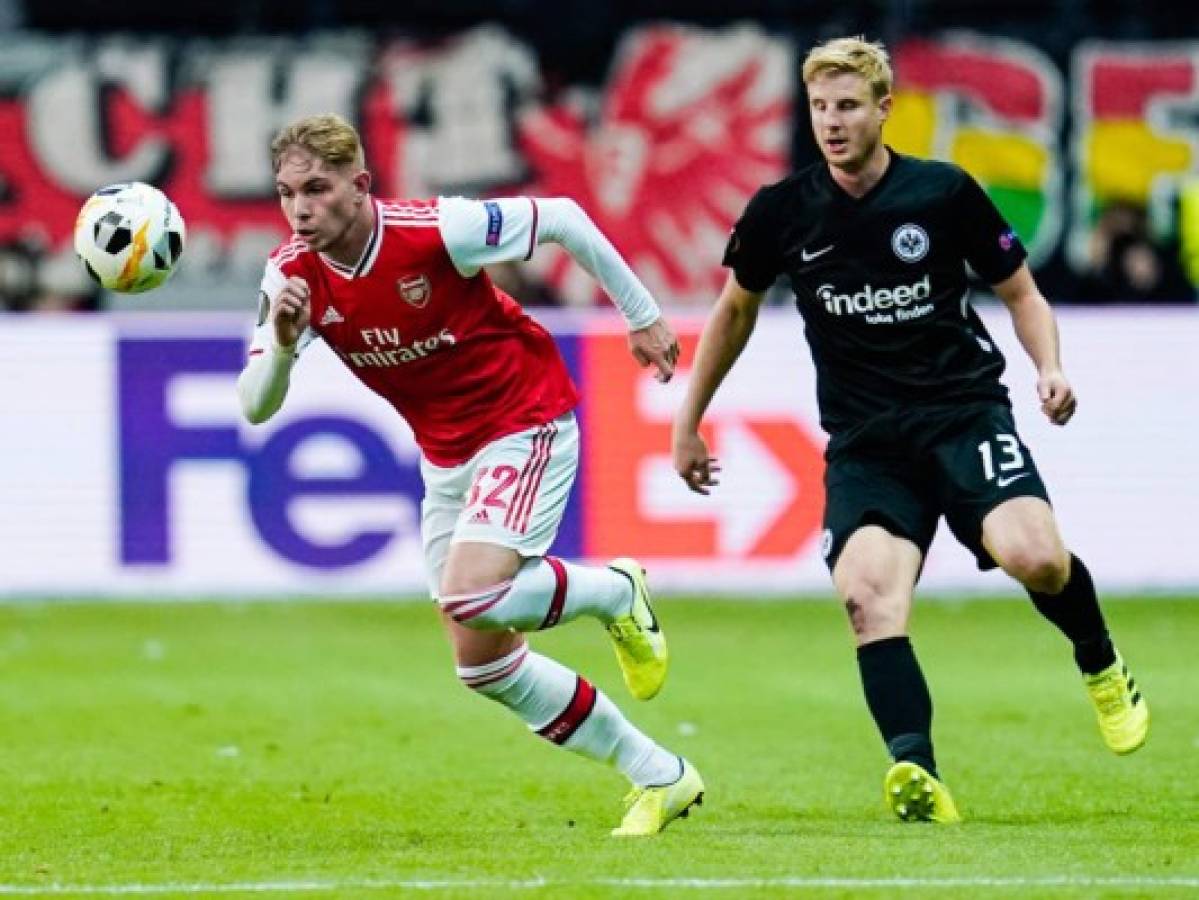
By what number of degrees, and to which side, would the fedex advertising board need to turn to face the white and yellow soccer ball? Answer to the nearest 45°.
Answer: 0° — it already faces it

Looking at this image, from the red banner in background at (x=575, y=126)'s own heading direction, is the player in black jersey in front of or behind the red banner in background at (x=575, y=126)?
in front

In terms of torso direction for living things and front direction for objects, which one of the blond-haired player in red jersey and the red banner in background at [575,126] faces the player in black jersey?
the red banner in background

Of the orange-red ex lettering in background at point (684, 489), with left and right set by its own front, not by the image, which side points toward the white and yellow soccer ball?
front

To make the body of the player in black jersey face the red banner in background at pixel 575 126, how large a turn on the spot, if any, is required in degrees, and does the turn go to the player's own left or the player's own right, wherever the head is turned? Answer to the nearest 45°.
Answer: approximately 180°

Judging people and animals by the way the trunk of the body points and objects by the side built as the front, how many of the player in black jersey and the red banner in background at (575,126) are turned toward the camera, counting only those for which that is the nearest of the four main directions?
2

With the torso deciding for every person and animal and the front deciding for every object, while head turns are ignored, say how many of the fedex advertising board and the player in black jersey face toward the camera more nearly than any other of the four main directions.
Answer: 2

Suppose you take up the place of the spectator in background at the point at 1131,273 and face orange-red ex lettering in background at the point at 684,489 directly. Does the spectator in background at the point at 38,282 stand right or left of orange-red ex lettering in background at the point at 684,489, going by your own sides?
right

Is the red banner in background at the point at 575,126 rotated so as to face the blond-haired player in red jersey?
yes

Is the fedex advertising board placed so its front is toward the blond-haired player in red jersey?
yes

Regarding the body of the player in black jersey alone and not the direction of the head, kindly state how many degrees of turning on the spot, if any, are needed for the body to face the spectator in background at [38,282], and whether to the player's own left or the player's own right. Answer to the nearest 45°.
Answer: approximately 135° to the player's own right

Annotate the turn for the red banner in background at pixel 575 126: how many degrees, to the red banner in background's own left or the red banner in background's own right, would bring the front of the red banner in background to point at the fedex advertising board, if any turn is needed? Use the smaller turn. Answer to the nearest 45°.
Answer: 0° — it already faces it

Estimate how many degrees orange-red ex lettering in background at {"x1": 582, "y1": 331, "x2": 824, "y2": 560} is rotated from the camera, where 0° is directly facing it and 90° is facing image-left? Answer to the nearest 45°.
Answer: approximately 0°

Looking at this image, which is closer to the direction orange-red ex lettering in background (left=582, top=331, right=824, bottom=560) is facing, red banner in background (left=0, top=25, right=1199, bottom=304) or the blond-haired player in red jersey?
the blond-haired player in red jersey

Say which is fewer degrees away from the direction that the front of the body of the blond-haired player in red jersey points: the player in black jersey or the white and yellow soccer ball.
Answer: the white and yellow soccer ball

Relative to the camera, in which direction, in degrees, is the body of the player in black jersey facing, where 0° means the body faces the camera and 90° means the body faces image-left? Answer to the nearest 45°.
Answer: approximately 0°

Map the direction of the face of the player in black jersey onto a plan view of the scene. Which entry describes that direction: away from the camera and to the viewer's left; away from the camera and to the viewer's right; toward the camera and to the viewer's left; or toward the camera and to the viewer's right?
toward the camera and to the viewer's left
